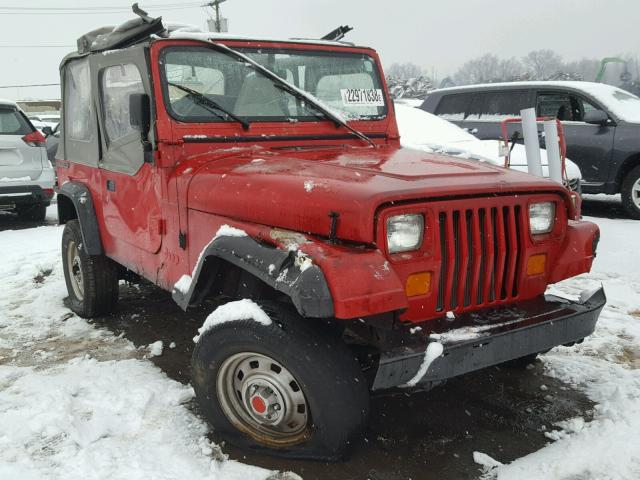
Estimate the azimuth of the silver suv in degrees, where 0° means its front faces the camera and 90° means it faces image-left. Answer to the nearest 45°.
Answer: approximately 135°

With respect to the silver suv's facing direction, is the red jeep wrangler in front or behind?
behind

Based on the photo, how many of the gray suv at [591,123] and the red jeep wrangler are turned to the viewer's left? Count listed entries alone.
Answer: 0

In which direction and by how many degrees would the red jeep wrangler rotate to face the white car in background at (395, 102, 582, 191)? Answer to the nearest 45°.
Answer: approximately 135° to its left

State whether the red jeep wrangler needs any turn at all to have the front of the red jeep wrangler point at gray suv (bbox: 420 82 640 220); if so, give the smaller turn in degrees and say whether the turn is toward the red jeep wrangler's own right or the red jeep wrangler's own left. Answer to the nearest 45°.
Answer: approximately 90° to the red jeep wrangler's own left

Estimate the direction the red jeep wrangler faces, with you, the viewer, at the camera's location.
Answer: facing the viewer and to the right of the viewer

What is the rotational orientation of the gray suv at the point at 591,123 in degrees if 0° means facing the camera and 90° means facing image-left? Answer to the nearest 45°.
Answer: approximately 315°

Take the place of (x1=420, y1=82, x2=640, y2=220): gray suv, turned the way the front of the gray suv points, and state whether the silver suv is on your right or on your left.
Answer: on your right
